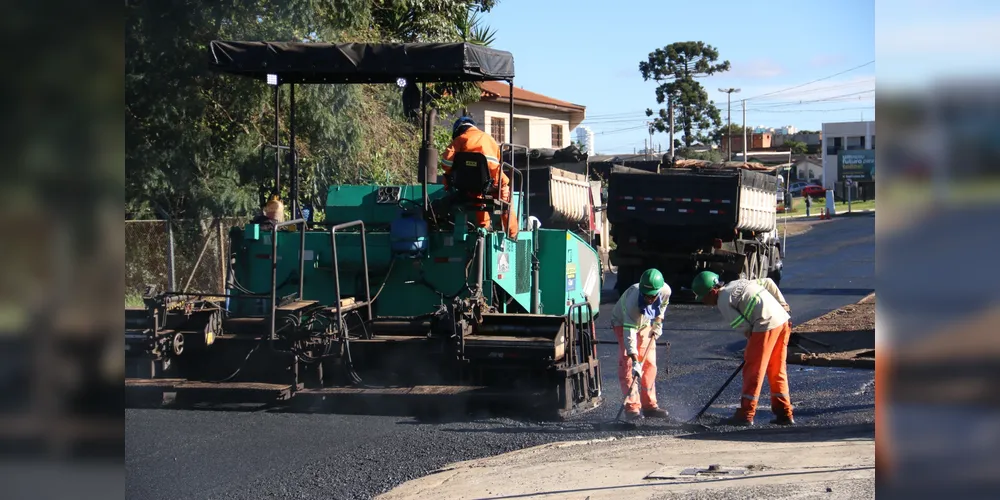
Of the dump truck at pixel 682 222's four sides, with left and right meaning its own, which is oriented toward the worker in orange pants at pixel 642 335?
back

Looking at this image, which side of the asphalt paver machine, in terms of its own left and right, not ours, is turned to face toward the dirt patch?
front

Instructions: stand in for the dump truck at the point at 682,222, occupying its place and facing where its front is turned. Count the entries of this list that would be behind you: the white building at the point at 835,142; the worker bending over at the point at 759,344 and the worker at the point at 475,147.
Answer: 2

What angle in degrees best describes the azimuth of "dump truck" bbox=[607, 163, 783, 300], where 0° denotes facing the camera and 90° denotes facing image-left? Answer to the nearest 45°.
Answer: approximately 180°

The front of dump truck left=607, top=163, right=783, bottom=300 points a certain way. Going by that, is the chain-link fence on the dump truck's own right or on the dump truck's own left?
on the dump truck's own left

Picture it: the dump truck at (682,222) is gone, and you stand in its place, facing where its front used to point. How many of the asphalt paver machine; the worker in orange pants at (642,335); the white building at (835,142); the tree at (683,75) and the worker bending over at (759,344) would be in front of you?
2

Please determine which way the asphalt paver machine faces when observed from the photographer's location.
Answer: facing away from the viewer and to the right of the viewer

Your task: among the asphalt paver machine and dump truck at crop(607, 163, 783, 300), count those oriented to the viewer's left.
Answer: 0
